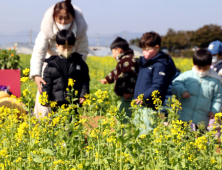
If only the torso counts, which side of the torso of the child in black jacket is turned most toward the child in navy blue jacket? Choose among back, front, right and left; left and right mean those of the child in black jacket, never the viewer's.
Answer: left

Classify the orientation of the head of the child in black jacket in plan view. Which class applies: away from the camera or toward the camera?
toward the camera

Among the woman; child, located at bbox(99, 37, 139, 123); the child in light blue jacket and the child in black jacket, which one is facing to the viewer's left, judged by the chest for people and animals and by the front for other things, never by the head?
the child

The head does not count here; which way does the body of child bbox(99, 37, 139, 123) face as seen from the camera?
to the viewer's left

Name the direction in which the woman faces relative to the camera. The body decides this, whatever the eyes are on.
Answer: toward the camera

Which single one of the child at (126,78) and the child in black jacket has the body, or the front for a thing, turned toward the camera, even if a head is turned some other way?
the child in black jacket

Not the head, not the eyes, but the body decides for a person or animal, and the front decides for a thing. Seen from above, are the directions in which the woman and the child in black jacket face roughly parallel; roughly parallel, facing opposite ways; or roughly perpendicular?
roughly parallel

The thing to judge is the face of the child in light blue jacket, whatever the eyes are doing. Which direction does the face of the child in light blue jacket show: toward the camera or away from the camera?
toward the camera

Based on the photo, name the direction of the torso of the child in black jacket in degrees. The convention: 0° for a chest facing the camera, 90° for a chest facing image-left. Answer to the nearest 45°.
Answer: approximately 0°

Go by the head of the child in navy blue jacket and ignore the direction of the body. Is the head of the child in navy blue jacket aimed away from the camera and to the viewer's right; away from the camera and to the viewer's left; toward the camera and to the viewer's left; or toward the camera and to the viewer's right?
toward the camera and to the viewer's left

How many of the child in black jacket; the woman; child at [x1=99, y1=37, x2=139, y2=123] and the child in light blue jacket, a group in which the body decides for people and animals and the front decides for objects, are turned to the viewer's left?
1

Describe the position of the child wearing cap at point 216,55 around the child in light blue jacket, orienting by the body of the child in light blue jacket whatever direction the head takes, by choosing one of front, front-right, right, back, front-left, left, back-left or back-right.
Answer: back
